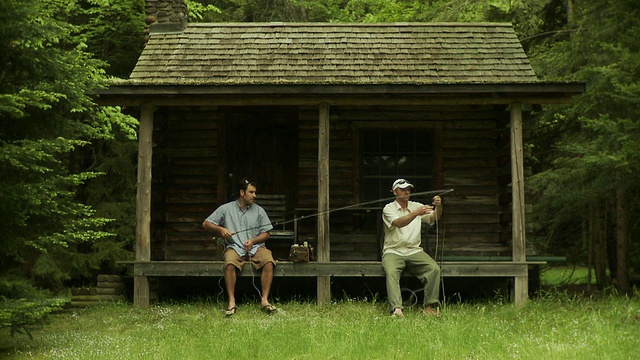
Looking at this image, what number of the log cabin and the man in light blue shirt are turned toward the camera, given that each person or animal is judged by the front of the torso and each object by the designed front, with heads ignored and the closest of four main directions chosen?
2

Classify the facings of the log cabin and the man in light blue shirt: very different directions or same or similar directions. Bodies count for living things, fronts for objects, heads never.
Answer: same or similar directions

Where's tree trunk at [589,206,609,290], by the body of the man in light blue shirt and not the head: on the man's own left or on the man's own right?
on the man's own left

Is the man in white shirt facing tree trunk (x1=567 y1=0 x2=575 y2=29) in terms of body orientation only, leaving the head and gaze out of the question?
no

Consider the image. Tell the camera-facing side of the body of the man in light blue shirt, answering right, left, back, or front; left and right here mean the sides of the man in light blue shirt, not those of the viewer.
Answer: front

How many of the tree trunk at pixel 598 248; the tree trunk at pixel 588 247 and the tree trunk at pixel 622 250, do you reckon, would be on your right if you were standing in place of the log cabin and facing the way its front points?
0

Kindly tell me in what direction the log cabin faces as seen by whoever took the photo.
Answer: facing the viewer

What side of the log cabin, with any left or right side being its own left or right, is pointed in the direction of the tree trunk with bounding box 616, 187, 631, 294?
left

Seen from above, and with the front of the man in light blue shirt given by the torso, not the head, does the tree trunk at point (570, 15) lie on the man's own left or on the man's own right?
on the man's own left

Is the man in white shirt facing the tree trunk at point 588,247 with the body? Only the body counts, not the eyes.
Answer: no
